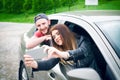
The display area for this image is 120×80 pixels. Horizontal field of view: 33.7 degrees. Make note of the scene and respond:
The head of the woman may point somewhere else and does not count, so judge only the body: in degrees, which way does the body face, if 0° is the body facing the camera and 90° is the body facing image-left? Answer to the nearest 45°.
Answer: approximately 45°

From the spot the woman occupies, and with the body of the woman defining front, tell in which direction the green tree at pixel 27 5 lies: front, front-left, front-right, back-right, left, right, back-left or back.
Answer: back-right

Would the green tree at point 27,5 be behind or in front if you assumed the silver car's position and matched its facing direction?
behind

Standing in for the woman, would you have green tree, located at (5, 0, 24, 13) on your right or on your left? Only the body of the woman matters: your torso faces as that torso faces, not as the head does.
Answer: on your right
